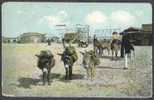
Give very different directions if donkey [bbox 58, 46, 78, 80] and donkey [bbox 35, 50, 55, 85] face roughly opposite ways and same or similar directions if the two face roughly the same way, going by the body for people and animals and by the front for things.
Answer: same or similar directions

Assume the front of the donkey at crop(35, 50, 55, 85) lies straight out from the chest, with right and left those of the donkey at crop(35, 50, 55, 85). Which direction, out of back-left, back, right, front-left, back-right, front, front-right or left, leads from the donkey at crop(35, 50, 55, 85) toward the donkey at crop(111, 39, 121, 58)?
left

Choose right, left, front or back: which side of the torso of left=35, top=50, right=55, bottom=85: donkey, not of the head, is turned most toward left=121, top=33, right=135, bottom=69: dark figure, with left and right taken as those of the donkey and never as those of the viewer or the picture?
left

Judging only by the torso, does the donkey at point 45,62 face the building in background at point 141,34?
no

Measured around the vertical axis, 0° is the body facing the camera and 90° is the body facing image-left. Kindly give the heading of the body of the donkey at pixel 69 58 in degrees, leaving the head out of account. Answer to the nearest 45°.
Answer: approximately 0°

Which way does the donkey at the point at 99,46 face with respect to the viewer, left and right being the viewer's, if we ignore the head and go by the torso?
facing the viewer and to the left of the viewer

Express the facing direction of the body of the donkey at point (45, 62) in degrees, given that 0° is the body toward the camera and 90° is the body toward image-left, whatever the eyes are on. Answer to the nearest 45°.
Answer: approximately 0°

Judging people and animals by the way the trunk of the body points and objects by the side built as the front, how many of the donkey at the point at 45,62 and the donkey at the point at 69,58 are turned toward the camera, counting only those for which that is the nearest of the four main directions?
2
